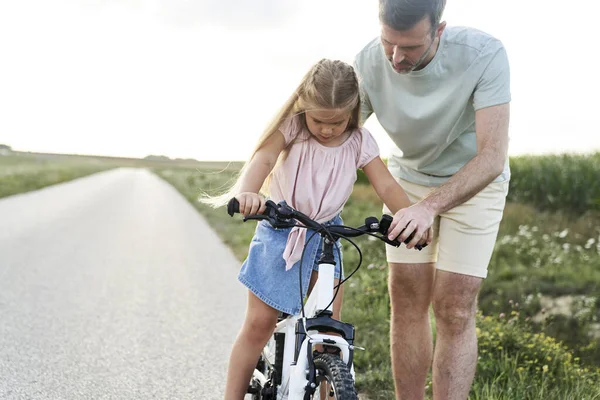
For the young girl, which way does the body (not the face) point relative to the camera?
toward the camera

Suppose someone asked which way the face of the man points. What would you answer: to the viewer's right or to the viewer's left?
to the viewer's left
